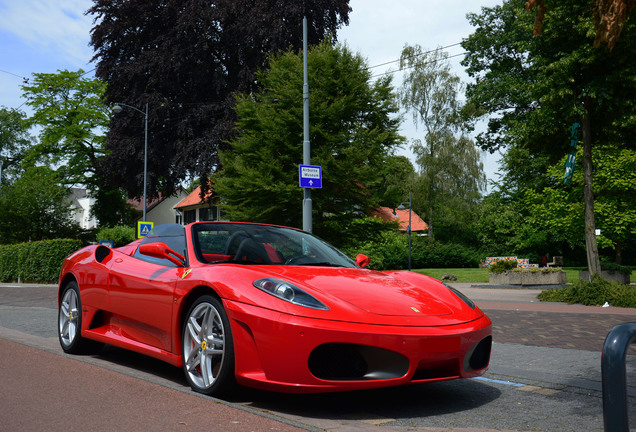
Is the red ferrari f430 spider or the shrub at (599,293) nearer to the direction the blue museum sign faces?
the red ferrari f430 spider

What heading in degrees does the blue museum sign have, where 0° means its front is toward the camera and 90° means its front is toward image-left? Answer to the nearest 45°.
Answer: approximately 0°

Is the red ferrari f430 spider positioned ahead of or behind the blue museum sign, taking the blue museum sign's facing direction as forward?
ahead

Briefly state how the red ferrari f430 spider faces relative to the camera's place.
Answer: facing the viewer and to the right of the viewer

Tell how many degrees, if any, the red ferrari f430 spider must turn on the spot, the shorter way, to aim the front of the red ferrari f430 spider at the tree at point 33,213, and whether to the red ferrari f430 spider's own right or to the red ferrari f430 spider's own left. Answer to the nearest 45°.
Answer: approximately 180°

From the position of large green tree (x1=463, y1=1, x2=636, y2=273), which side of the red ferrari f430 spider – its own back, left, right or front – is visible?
left

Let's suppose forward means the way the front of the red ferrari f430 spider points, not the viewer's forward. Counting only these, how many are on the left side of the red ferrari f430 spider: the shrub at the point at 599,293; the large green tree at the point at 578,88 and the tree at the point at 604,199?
3

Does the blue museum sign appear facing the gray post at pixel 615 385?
yes

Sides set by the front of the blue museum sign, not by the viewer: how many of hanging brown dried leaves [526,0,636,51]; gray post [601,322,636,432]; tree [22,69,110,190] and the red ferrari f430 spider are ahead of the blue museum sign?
3

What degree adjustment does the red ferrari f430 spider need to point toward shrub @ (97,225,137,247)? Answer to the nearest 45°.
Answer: approximately 135° to its left

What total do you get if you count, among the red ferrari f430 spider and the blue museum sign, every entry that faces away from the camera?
0
